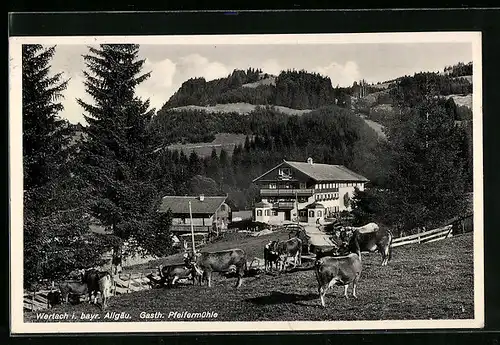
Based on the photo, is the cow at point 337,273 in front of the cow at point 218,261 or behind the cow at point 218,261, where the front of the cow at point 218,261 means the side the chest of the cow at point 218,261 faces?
behind

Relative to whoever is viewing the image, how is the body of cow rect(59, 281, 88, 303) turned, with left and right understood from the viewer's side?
facing to the left of the viewer

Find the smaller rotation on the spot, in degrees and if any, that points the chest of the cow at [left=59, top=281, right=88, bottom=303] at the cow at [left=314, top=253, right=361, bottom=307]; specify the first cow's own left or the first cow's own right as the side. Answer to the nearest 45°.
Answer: approximately 180°

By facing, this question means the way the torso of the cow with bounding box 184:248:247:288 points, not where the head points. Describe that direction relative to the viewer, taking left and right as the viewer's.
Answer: facing to the left of the viewer

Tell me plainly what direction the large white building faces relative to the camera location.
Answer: facing the viewer and to the left of the viewer

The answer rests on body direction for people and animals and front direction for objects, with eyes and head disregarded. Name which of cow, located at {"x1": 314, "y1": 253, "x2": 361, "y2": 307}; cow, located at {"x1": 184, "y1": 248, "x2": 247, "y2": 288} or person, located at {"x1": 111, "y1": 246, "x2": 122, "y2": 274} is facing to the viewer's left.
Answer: cow, located at {"x1": 184, "y1": 248, "x2": 247, "y2": 288}

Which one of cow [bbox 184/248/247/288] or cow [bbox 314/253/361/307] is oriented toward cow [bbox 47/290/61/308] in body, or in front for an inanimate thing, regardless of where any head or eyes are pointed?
cow [bbox 184/248/247/288]

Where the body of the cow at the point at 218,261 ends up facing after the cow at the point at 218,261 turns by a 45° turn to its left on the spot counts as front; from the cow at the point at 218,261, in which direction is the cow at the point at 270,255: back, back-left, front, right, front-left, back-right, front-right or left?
back-left

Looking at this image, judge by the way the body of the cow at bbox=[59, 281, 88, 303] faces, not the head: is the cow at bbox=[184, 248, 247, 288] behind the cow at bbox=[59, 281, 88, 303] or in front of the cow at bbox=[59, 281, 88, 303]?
behind
